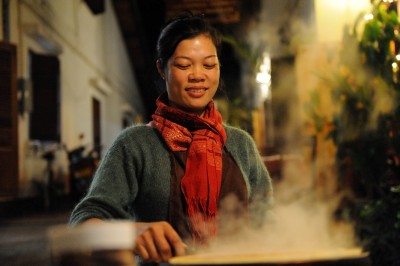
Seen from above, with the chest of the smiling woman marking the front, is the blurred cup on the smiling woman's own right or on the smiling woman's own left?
on the smiling woman's own right

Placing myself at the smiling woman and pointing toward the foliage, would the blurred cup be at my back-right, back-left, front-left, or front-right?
back-right

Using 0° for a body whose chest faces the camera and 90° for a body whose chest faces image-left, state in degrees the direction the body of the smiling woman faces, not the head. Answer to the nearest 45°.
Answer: approximately 315°

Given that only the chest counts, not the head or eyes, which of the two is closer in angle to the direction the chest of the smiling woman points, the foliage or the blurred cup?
the blurred cup

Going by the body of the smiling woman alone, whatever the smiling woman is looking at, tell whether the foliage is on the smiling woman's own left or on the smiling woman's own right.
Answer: on the smiling woman's own left
